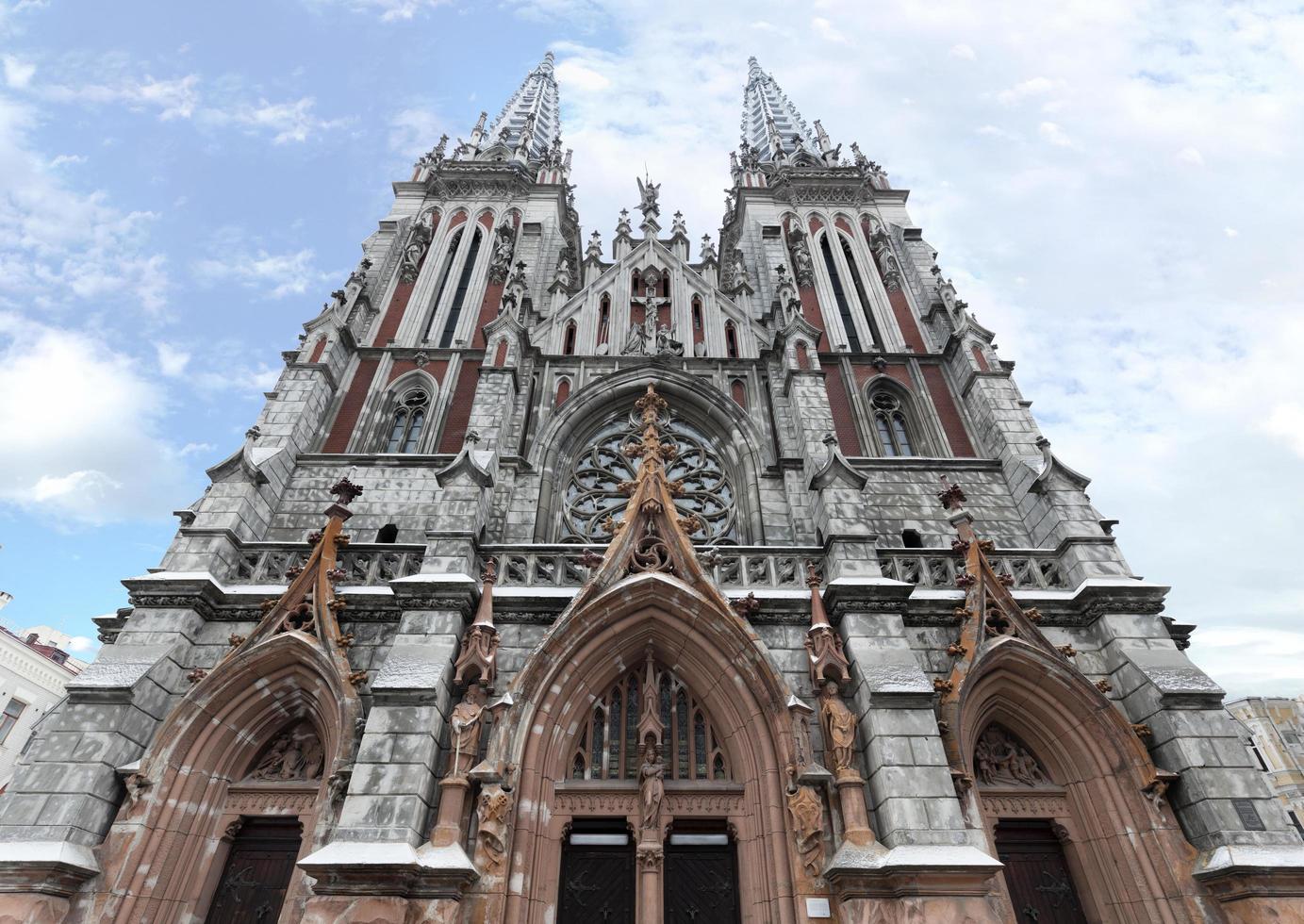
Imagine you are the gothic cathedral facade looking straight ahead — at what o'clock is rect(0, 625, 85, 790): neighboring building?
The neighboring building is roughly at 4 o'clock from the gothic cathedral facade.

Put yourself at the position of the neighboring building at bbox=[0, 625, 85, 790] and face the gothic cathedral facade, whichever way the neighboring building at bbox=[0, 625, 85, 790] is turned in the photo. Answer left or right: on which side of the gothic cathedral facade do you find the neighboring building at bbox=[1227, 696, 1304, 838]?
left

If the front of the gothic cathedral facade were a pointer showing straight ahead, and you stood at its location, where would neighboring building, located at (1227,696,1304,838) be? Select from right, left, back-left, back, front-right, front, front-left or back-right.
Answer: back-left

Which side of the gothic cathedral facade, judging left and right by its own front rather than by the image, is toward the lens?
front
